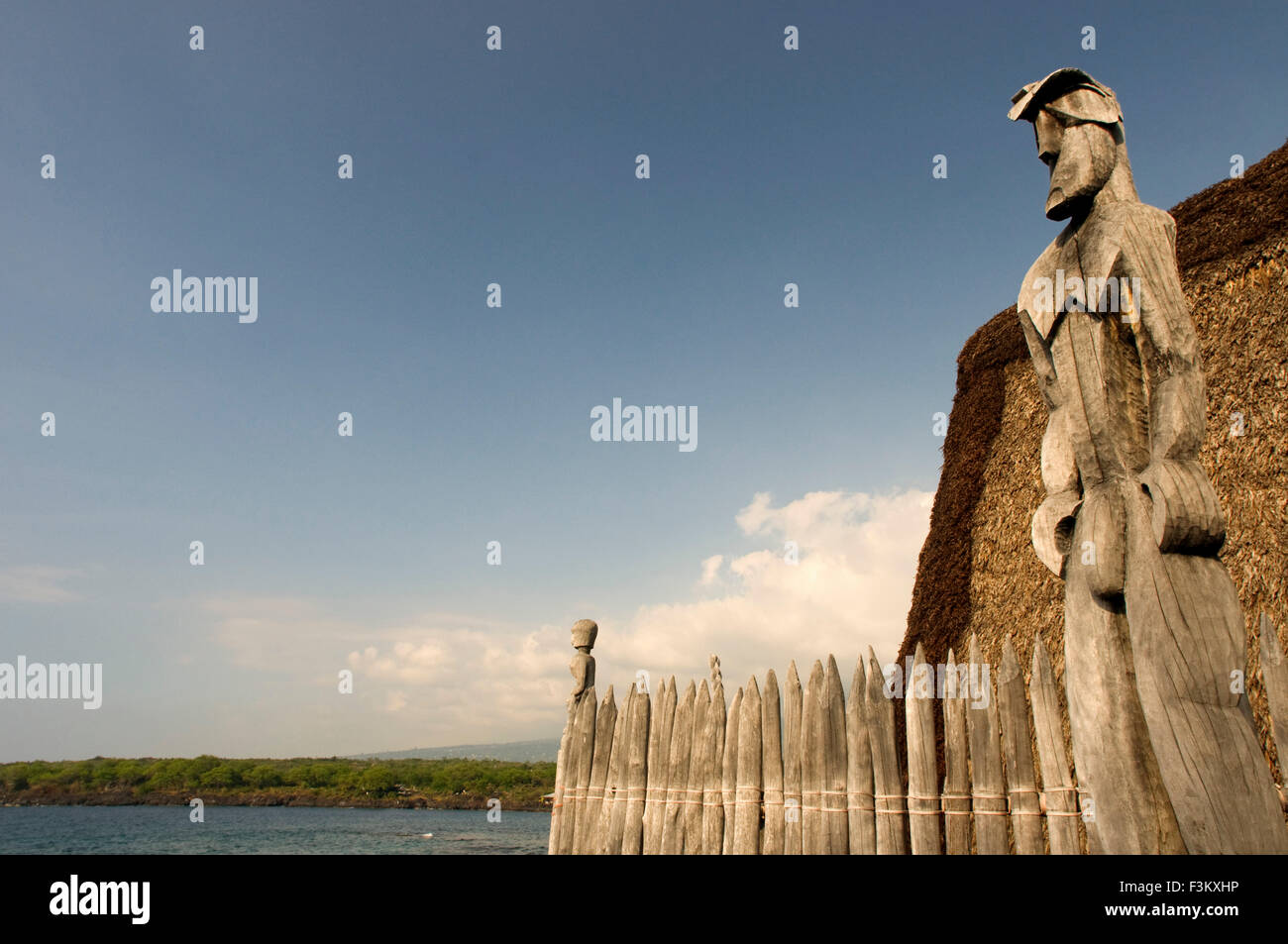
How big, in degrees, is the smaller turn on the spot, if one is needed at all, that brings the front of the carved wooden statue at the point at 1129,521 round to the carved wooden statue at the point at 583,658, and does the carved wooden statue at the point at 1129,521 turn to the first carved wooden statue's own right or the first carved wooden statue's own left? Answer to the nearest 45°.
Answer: approximately 90° to the first carved wooden statue's own right

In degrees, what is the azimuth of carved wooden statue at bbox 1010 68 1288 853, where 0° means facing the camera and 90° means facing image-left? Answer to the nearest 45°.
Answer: approximately 45°

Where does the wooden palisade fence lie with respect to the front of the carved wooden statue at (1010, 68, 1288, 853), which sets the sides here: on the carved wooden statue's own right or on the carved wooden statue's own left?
on the carved wooden statue's own right
